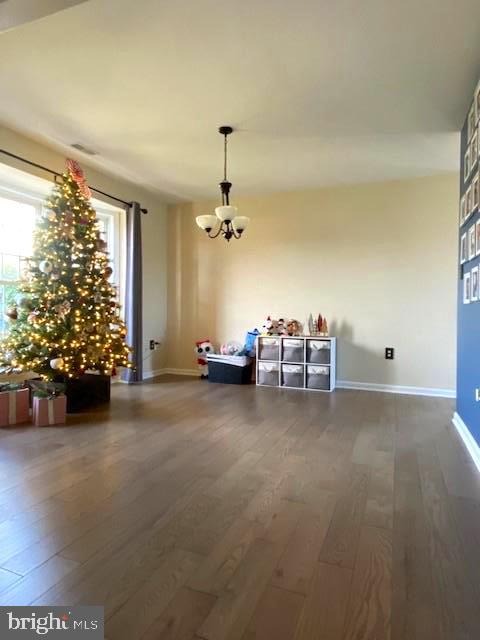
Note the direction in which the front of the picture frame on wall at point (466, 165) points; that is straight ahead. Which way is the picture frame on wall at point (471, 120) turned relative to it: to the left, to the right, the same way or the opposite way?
the same way

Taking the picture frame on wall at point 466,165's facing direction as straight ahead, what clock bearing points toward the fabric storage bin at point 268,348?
The fabric storage bin is roughly at 1 o'clock from the picture frame on wall.

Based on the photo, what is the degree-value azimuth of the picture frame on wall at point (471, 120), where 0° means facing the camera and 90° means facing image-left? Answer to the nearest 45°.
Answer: approximately 90°

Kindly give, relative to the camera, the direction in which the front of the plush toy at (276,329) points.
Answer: facing the viewer

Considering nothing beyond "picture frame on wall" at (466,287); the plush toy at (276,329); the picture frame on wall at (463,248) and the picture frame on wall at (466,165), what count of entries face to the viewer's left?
3

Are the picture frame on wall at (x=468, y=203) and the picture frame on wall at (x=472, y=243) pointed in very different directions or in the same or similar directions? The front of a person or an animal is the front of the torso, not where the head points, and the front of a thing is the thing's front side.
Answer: same or similar directions

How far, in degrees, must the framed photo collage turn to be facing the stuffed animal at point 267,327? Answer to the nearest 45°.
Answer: approximately 45° to its right

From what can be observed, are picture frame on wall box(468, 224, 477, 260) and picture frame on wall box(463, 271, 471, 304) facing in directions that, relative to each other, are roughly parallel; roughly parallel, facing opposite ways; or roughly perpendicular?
roughly parallel

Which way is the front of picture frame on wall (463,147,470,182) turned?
to the viewer's left

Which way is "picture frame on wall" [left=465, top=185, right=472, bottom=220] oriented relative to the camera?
to the viewer's left

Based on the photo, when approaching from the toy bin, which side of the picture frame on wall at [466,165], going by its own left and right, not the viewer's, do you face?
front

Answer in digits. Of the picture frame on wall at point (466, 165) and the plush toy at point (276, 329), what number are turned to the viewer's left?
1

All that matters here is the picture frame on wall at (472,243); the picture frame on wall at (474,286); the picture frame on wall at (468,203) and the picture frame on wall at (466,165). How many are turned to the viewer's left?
4

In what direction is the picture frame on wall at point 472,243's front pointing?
to the viewer's left

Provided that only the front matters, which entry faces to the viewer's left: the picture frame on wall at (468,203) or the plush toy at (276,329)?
the picture frame on wall

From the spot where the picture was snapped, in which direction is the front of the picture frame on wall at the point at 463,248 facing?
facing to the left of the viewer

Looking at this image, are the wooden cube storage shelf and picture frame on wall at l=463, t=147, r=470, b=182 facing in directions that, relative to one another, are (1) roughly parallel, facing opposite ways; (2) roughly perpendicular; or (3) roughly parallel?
roughly perpendicular

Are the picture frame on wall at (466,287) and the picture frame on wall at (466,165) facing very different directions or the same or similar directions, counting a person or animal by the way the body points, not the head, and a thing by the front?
same or similar directions
